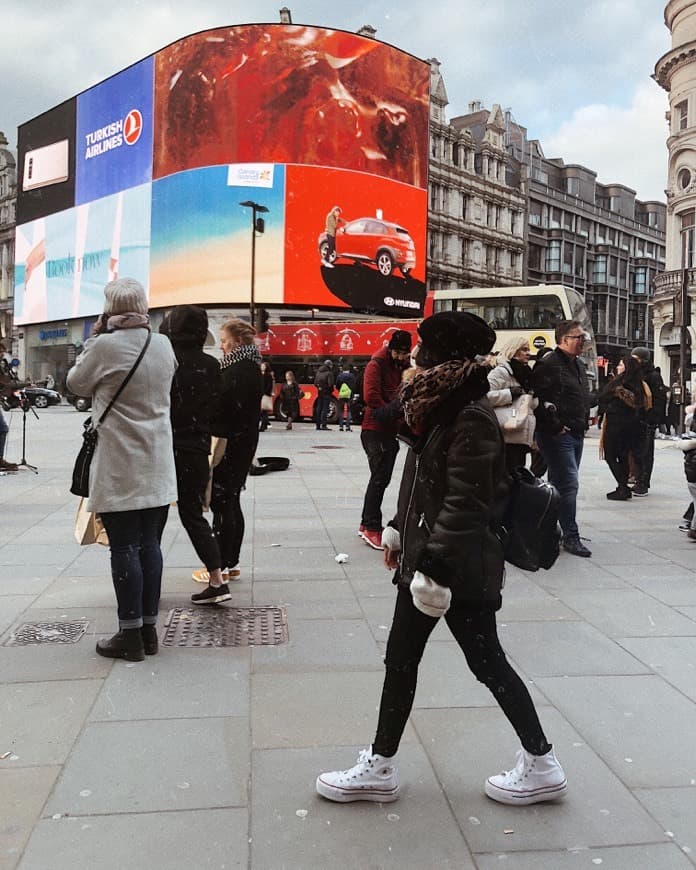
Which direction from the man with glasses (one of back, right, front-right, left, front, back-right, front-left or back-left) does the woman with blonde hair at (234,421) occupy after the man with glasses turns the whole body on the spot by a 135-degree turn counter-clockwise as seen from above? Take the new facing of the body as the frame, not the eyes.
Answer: back-left

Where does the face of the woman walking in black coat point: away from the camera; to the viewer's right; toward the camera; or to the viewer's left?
to the viewer's left

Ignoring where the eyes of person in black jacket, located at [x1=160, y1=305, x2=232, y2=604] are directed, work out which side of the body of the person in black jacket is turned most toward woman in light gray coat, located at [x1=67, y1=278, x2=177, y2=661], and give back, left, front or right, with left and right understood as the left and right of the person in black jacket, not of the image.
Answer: left

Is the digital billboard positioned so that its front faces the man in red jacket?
yes

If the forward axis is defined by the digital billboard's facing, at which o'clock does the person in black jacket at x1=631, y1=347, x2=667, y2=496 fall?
The person in black jacket is roughly at 12 o'clock from the digital billboard.

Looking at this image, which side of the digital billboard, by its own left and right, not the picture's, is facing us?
front

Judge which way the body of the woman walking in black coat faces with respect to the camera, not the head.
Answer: to the viewer's left

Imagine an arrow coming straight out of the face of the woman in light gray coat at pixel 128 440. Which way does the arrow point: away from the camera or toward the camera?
away from the camera

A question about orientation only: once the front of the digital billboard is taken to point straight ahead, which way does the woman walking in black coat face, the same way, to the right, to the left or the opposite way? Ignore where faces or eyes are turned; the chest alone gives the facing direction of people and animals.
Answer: to the right
